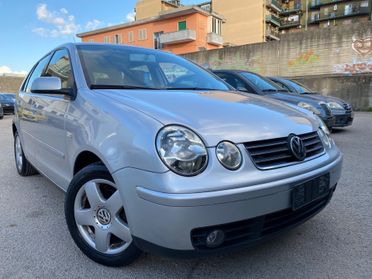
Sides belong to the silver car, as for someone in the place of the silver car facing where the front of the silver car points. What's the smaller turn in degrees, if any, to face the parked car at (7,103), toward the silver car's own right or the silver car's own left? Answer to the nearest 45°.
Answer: approximately 180°

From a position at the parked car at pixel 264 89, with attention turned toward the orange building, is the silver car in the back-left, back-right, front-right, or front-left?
back-left

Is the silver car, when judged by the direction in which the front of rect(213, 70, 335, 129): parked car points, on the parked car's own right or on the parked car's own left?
on the parked car's own right

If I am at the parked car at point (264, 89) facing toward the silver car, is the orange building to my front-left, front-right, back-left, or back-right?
back-right

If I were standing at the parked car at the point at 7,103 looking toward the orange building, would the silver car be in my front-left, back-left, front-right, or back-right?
back-right

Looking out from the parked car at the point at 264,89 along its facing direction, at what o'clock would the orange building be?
The orange building is roughly at 7 o'clock from the parked car.

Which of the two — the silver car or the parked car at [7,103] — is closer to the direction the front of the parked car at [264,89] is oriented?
the silver car

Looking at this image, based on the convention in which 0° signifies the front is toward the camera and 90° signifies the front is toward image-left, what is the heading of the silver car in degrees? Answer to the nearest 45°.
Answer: approximately 315°

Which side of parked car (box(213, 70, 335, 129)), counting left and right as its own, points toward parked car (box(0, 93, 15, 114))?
back

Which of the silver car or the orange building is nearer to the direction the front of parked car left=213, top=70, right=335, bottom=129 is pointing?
the silver car

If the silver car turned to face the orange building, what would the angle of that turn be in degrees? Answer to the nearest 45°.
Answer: approximately 135° to its left
